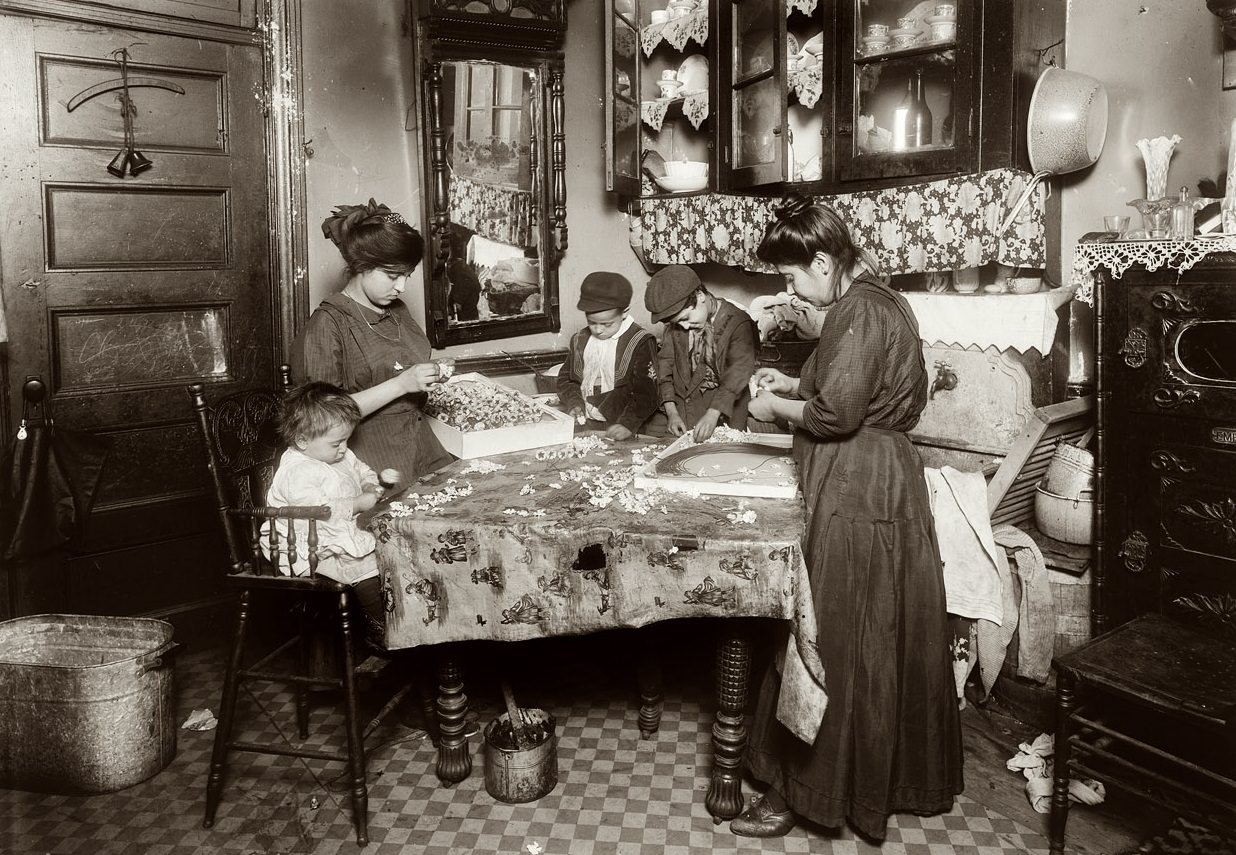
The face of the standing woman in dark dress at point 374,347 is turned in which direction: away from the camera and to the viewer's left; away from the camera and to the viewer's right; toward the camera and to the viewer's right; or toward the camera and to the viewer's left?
toward the camera and to the viewer's right

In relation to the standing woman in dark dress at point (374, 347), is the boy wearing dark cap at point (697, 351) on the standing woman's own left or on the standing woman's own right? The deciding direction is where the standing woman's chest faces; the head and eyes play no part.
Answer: on the standing woman's own left

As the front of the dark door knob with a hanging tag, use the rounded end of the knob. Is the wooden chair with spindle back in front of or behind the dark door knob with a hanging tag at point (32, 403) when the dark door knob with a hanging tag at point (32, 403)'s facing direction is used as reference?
in front

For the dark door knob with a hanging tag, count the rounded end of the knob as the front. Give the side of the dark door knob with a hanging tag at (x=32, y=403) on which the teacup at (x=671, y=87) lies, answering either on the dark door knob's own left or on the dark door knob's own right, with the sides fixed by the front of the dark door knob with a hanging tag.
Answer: on the dark door knob's own left

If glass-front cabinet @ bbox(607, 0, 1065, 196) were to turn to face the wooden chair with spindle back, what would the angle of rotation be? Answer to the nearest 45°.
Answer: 0° — it already faces it

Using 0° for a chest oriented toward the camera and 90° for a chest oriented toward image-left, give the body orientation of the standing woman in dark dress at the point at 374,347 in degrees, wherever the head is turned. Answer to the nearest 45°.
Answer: approximately 315°

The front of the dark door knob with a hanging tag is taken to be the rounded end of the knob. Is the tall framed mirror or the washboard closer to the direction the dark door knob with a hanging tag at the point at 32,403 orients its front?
the washboard

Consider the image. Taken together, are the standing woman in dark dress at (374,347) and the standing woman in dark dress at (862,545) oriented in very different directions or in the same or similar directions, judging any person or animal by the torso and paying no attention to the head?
very different directions

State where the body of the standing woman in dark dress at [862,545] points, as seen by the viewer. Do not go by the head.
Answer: to the viewer's left
